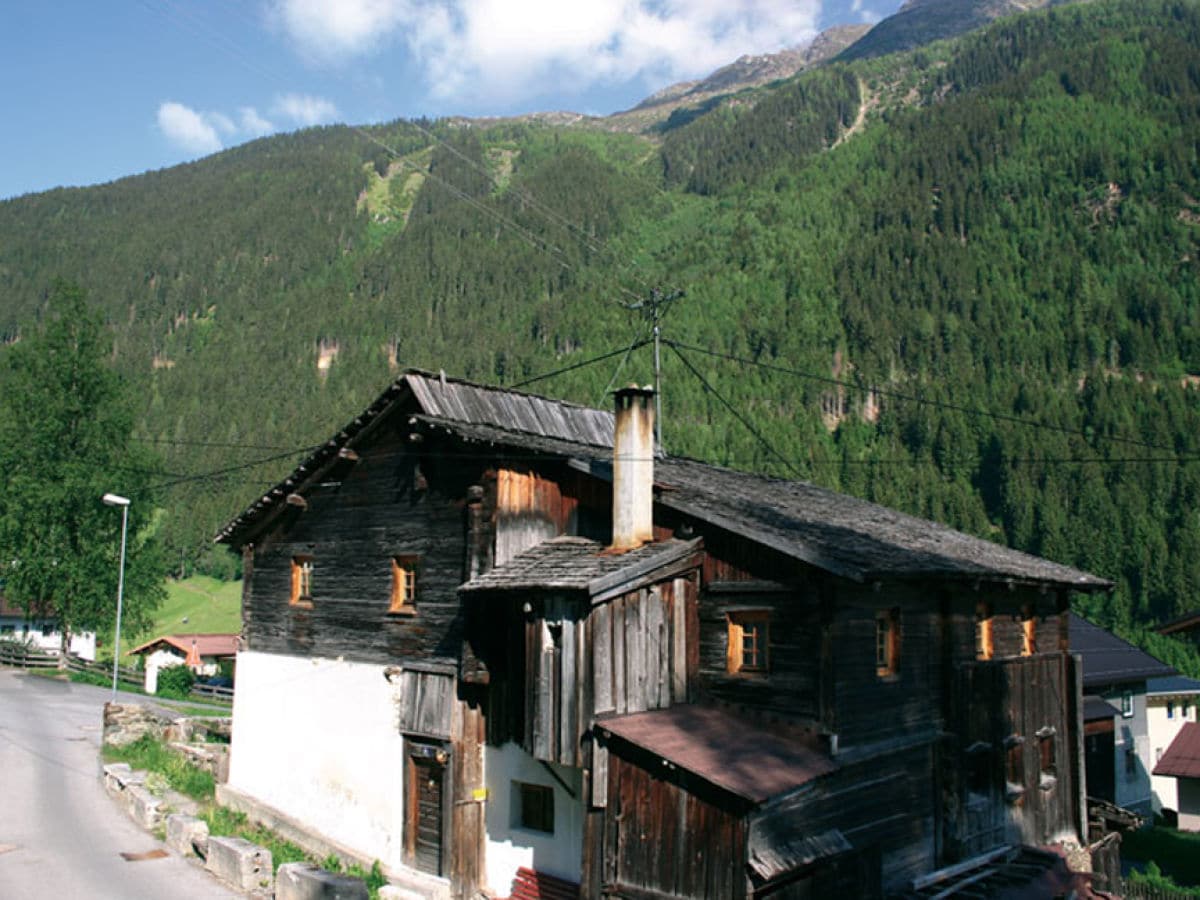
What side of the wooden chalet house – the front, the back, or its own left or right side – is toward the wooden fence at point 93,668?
right

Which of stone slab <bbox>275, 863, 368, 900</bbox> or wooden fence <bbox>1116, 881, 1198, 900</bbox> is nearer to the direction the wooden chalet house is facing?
the stone slab

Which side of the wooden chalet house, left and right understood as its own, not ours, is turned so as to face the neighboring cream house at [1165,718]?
back

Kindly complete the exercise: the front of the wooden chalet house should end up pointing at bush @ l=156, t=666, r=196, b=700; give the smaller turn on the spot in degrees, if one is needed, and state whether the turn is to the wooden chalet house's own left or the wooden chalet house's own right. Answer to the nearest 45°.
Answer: approximately 90° to the wooden chalet house's own right

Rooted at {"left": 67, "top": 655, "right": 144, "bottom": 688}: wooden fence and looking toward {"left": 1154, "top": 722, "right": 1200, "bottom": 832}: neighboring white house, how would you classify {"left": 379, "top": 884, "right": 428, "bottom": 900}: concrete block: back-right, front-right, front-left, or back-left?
front-right

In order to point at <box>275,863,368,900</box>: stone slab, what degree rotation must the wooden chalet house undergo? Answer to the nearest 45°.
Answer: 0° — it already faces it

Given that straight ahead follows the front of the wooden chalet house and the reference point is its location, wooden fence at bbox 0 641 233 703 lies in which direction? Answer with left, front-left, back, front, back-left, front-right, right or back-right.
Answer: right

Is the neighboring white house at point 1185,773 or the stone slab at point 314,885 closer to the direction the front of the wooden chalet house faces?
the stone slab

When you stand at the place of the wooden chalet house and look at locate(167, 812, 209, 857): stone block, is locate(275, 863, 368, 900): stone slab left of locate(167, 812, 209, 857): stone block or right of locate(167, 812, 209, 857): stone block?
left

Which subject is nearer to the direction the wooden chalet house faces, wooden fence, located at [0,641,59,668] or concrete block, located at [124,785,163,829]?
the concrete block

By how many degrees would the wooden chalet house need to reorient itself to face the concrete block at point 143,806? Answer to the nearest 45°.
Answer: approximately 45° to its right

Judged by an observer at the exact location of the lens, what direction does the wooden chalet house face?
facing the viewer and to the left of the viewer

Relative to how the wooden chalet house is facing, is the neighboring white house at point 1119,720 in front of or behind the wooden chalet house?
behind
